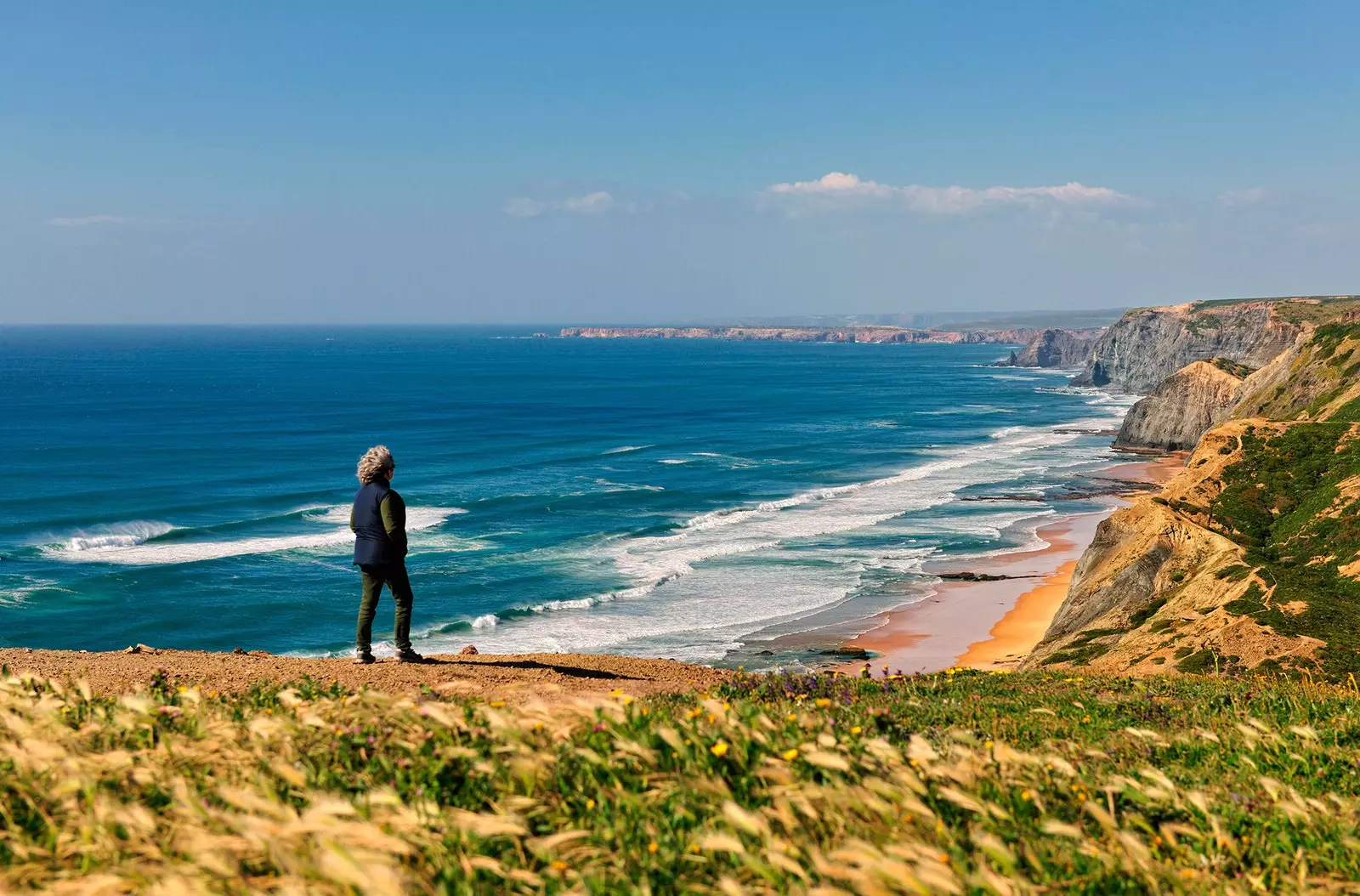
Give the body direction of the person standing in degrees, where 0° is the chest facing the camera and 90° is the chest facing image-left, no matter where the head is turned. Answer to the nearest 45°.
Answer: approximately 225°

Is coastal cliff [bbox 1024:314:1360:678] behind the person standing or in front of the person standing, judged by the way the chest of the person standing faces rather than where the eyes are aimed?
in front

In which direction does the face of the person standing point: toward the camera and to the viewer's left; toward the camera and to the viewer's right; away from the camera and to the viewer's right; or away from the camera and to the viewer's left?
away from the camera and to the viewer's right
